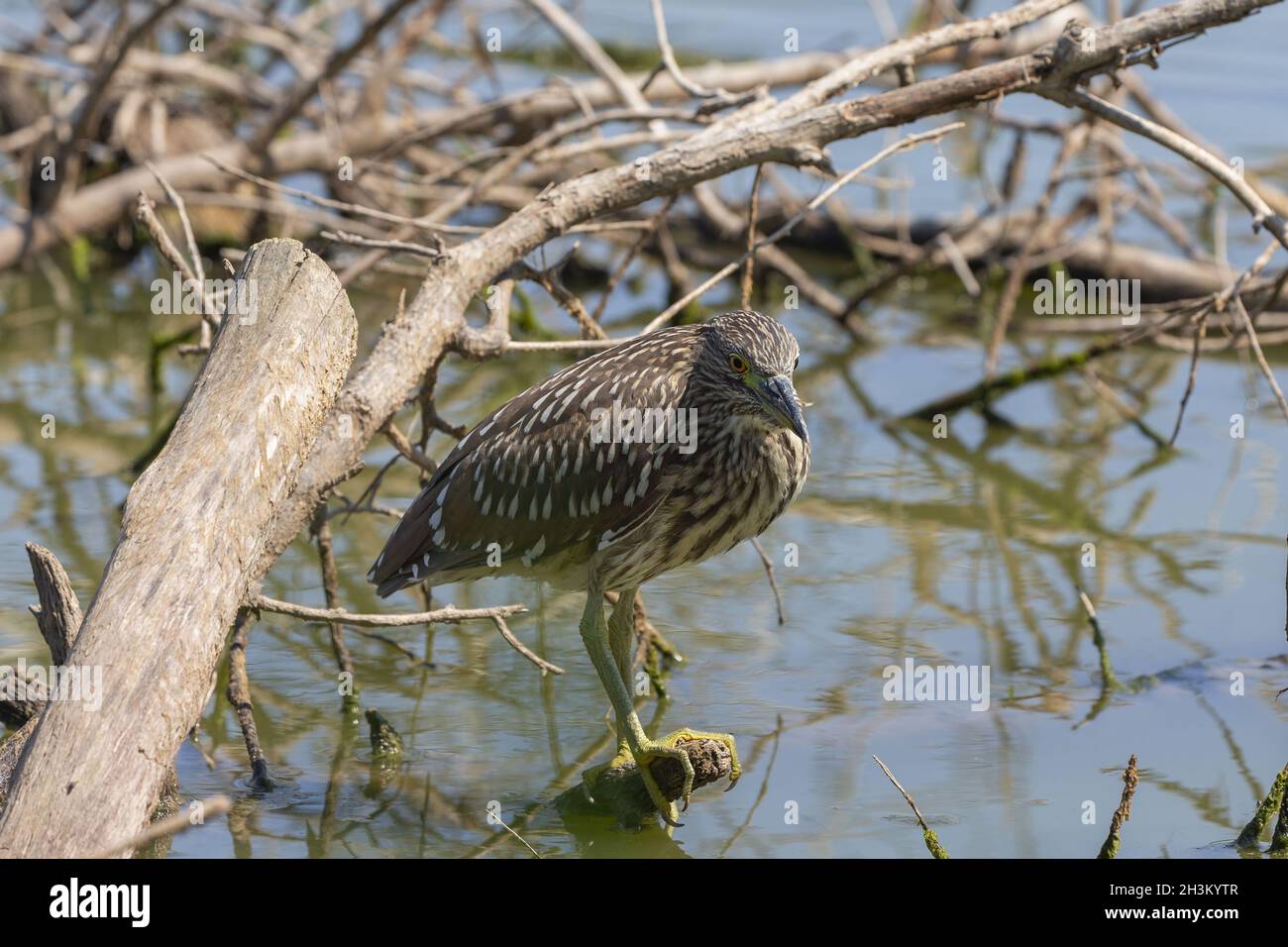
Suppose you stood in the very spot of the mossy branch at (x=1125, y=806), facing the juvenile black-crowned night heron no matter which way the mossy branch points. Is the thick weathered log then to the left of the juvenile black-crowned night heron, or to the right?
left

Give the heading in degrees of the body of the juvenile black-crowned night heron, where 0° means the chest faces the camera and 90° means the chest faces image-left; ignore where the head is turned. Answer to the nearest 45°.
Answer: approximately 315°

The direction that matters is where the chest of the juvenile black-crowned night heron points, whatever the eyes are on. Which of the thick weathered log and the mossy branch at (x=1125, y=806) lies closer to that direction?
the mossy branch

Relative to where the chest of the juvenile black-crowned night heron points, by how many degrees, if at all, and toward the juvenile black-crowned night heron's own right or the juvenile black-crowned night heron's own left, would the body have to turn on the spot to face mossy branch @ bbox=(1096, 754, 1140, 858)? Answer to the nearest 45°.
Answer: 0° — it already faces it

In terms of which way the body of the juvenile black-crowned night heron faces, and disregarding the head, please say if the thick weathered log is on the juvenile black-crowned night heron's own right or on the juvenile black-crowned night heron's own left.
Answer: on the juvenile black-crowned night heron's own right
